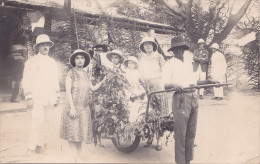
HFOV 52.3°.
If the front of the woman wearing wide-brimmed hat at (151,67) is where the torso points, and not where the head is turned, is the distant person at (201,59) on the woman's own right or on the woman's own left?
on the woman's own left

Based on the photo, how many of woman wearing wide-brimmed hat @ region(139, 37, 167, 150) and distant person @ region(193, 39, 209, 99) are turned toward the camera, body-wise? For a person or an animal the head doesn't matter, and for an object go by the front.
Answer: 2

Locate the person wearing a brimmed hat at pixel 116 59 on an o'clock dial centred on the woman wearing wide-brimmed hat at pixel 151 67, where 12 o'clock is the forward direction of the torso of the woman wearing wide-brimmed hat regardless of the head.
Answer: The person wearing a brimmed hat is roughly at 2 o'clock from the woman wearing wide-brimmed hat.

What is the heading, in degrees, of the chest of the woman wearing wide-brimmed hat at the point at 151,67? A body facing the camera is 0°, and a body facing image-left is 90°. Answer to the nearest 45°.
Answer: approximately 0°

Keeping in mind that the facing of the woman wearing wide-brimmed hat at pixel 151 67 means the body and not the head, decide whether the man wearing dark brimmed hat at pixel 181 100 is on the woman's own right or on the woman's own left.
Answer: on the woman's own left

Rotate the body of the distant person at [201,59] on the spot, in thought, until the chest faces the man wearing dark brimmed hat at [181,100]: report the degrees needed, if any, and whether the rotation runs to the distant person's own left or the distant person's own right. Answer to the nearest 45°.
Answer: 0° — they already face them

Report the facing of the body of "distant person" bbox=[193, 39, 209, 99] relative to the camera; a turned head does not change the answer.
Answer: toward the camera

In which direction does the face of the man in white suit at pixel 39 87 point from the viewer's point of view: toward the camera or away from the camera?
toward the camera

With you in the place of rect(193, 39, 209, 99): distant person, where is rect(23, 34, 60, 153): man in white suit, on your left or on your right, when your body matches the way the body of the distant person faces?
on your right
